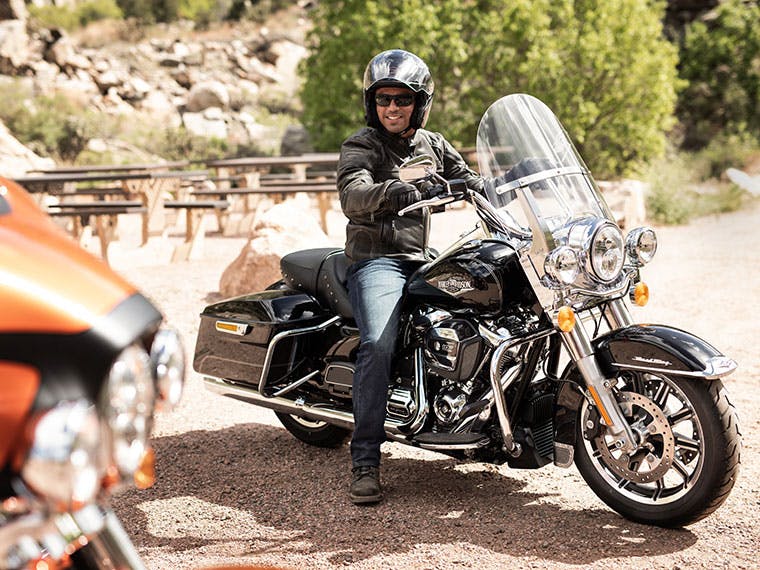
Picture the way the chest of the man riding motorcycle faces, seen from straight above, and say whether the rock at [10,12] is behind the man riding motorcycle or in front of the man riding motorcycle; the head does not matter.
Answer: behind

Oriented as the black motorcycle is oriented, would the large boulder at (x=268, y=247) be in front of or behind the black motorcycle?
behind

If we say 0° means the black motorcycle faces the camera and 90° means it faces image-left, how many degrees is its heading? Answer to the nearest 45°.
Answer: approximately 315°

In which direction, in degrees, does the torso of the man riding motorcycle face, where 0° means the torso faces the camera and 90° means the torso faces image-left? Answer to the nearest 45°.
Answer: approximately 315°

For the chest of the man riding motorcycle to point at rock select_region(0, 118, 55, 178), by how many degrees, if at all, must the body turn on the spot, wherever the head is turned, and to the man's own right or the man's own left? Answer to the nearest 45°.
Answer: approximately 180°

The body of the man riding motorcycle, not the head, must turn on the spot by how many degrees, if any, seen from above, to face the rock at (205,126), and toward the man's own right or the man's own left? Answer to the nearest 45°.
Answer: approximately 135° to the man's own left

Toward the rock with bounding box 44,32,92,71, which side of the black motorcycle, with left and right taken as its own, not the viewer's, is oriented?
back
